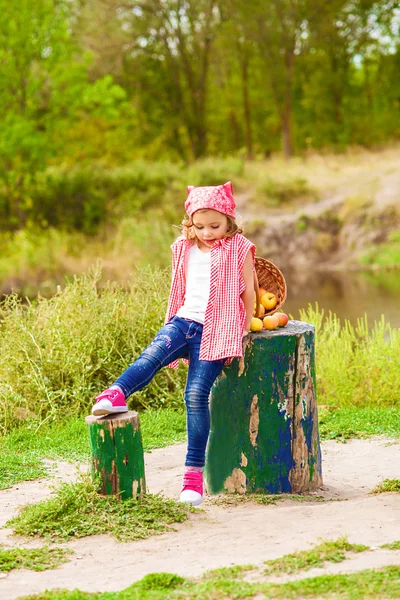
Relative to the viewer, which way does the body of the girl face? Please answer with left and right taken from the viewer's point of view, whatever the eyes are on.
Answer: facing the viewer and to the left of the viewer

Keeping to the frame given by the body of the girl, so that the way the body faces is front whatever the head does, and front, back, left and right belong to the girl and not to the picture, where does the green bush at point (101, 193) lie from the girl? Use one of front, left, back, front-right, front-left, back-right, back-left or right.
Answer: back-right
